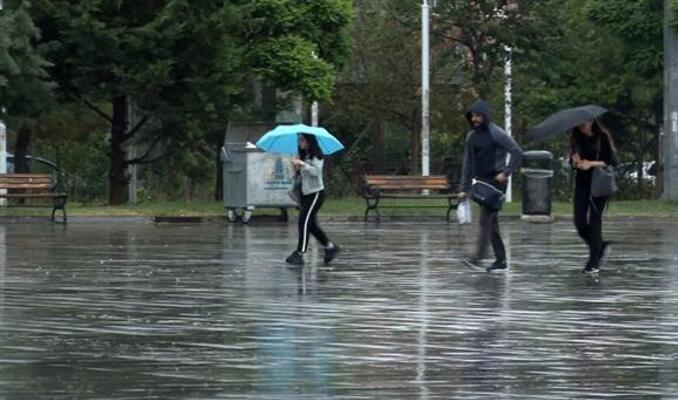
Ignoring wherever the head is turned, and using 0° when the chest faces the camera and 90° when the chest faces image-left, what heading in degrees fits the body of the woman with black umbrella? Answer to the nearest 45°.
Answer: approximately 45°

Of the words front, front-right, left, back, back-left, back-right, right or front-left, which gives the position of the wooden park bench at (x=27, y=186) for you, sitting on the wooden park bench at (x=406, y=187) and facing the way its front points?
right

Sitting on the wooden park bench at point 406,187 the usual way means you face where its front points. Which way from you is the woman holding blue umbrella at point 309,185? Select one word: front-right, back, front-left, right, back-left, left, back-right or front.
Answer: front

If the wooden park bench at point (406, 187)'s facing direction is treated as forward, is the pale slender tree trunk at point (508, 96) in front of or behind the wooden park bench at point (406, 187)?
behind

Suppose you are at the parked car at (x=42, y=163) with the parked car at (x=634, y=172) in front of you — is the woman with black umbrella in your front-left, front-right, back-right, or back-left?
front-right

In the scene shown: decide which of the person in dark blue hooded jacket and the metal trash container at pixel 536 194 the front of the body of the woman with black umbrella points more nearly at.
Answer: the person in dark blue hooded jacket

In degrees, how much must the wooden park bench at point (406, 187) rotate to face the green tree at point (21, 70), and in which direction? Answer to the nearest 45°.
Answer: approximately 90° to its right

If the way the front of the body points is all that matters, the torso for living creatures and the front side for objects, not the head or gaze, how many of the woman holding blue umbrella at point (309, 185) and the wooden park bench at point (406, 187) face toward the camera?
1

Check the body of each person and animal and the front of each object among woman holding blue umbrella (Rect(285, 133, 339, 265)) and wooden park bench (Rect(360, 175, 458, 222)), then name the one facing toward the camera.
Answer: the wooden park bench

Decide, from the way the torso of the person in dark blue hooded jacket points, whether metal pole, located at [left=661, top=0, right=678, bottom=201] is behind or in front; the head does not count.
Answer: behind

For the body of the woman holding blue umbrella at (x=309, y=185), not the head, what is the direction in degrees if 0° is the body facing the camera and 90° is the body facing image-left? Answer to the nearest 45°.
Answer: approximately 90°

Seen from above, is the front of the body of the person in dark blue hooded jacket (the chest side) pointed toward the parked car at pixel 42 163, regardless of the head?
no

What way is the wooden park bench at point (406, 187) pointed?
toward the camera

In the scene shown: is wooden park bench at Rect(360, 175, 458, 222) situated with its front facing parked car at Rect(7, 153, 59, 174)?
no
